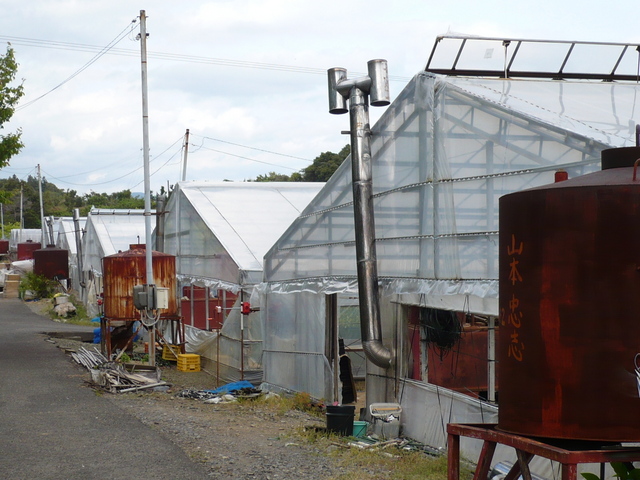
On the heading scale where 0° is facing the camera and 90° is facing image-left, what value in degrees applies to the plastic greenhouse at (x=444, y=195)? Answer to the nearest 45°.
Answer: approximately 45°

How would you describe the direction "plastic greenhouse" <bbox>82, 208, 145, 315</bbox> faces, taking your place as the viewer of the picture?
facing the viewer and to the left of the viewer

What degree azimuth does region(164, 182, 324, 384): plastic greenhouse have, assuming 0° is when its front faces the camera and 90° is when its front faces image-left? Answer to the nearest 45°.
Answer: approximately 45°

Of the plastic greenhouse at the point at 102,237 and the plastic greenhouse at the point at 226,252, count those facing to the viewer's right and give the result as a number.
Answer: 0

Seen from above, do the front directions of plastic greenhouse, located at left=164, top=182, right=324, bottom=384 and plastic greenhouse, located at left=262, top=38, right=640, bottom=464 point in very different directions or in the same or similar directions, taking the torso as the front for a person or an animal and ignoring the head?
same or similar directions

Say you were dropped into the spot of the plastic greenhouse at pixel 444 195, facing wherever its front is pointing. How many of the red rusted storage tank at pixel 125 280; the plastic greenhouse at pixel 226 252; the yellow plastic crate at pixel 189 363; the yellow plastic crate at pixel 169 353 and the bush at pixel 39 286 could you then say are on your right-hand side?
5

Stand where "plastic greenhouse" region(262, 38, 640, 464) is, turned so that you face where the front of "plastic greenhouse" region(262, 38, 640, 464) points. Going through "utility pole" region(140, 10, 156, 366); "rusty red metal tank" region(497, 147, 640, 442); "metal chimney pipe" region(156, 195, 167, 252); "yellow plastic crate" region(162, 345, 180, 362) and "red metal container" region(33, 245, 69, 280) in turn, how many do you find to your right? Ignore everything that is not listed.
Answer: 4
